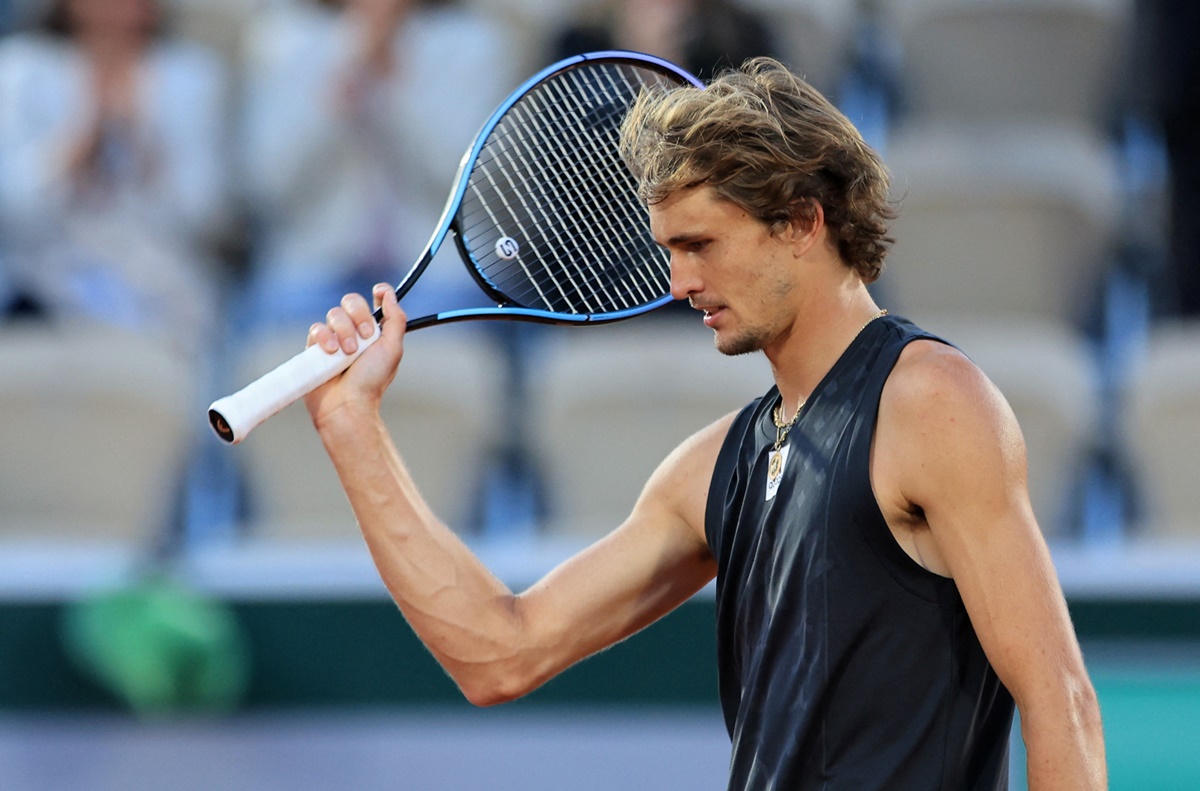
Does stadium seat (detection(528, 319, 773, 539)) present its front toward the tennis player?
yes

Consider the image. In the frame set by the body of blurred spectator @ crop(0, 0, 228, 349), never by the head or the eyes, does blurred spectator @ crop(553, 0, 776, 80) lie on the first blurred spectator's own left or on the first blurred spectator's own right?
on the first blurred spectator's own left

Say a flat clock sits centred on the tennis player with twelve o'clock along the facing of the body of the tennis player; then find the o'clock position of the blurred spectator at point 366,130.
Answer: The blurred spectator is roughly at 4 o'clock from the tennis player.

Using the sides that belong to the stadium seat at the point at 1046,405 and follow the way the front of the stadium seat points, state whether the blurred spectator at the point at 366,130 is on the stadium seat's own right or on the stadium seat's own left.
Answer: on the stadium seat's own right

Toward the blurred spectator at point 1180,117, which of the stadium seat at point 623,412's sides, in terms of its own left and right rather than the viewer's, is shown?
left

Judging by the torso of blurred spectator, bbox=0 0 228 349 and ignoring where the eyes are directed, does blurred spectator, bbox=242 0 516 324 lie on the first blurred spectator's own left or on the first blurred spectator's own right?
on the first blurred spectator's own left

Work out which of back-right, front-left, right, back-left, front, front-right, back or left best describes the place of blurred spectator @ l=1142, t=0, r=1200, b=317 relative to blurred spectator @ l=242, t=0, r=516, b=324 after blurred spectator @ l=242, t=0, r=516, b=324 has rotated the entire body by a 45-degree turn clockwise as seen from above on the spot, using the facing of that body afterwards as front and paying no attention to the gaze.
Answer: back-left

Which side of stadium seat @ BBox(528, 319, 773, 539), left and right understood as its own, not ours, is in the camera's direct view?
front

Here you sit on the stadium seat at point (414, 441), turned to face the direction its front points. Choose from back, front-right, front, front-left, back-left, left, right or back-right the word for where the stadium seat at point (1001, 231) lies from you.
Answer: left

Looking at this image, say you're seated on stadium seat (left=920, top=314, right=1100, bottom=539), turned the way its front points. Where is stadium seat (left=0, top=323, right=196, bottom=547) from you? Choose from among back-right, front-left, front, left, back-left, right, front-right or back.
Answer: right

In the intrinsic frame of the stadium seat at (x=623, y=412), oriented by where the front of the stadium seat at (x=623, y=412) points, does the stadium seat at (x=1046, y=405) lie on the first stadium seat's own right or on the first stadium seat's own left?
on the first stadium seat's own left

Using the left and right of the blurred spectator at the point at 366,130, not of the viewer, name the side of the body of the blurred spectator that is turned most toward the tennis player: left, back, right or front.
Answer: front

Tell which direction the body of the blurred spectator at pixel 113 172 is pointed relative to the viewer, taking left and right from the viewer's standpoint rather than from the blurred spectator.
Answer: facing the viewer
